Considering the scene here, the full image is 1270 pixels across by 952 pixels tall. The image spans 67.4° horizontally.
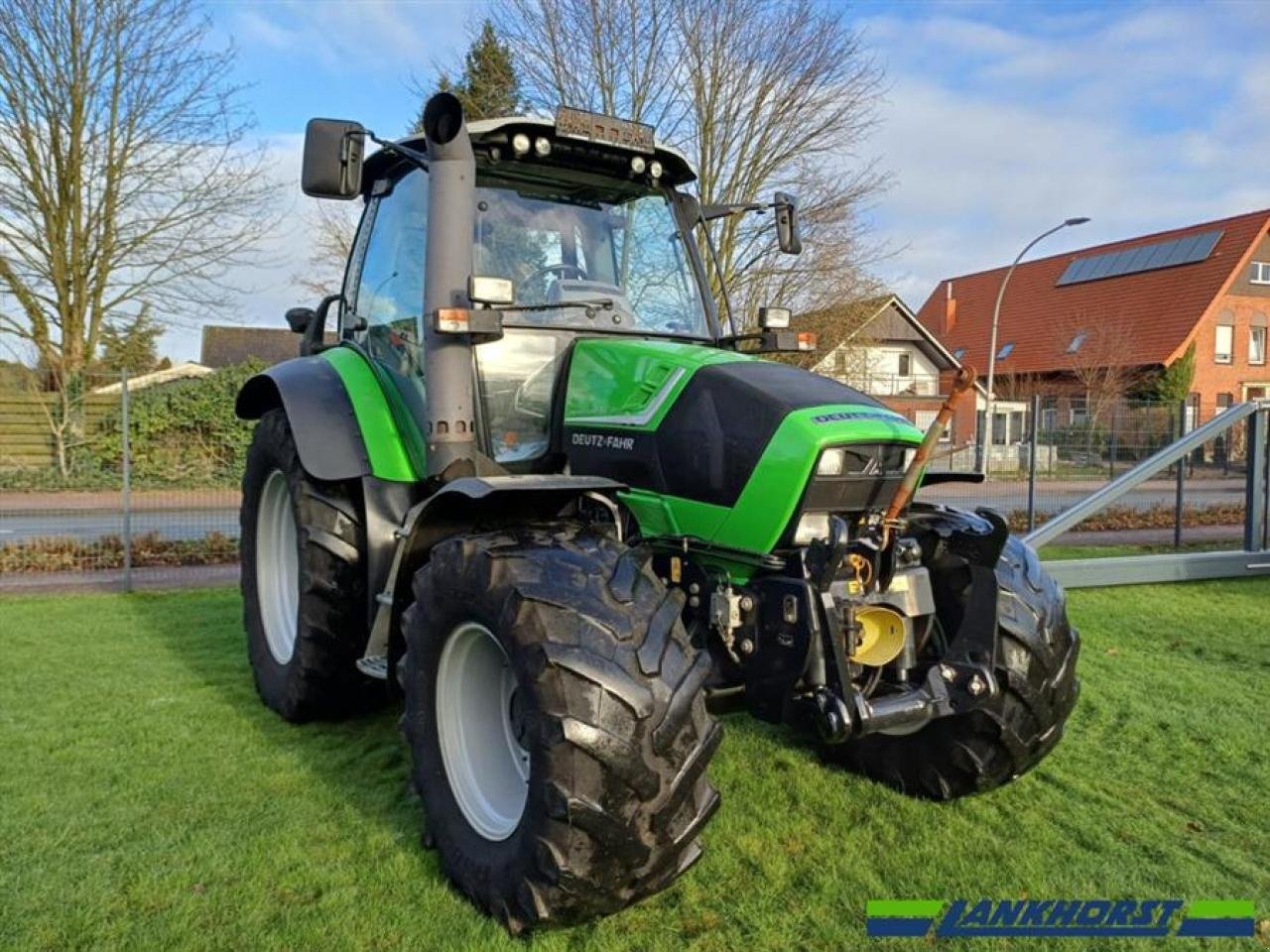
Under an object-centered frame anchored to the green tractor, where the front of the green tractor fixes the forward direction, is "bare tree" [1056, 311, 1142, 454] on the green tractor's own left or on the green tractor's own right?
on the green tractor's own left

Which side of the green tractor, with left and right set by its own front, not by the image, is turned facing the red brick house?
left

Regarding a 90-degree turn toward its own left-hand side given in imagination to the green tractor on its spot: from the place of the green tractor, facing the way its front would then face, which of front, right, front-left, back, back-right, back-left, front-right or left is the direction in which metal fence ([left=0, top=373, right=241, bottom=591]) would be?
left

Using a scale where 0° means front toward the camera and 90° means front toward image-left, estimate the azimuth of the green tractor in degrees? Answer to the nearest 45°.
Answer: approximately 315°

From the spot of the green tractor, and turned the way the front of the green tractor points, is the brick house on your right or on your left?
on your left

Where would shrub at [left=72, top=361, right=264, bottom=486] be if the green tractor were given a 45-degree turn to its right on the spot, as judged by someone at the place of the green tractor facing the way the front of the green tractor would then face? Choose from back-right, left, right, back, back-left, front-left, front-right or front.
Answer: back-right
